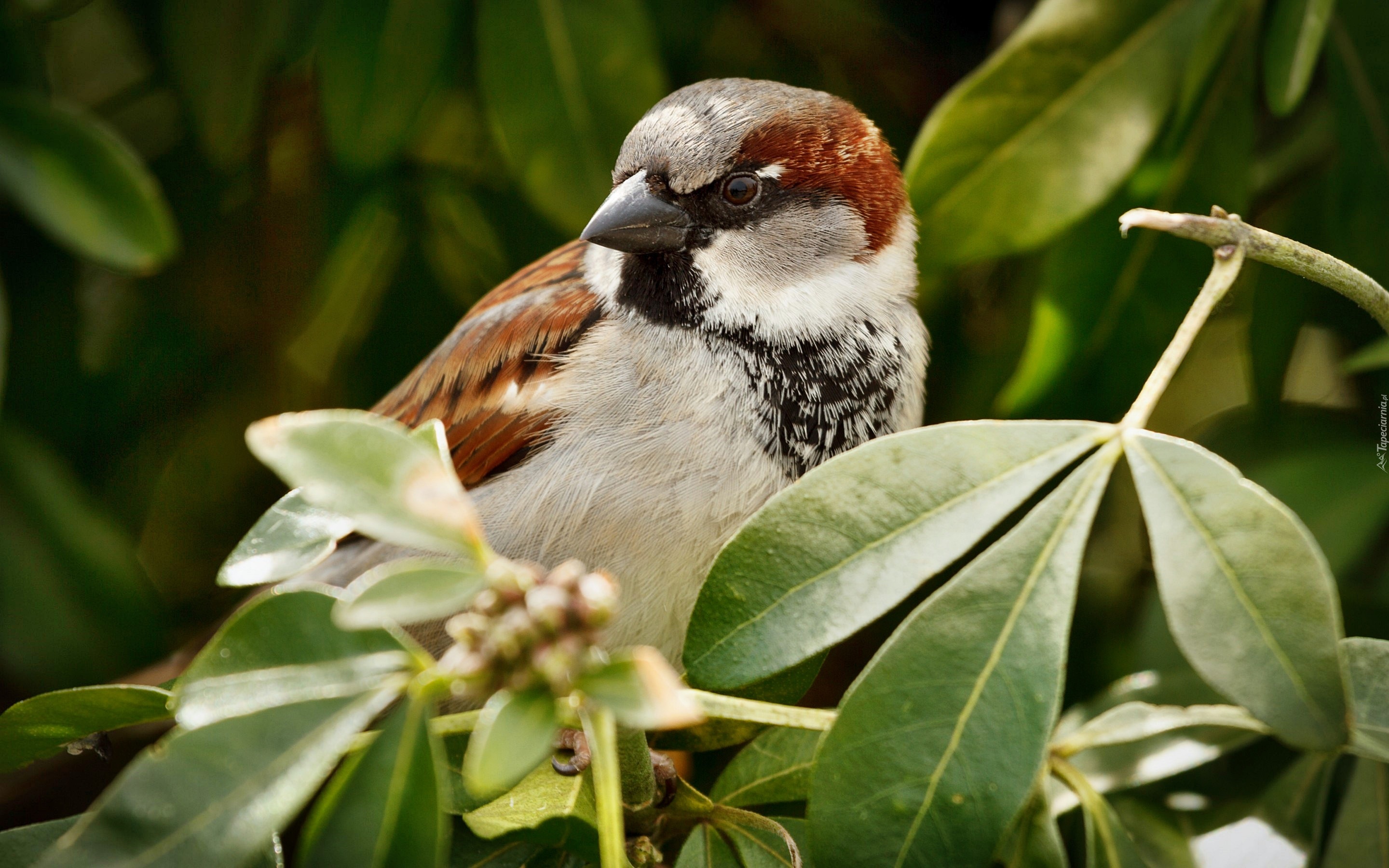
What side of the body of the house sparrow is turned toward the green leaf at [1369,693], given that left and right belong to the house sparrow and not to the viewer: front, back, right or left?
front

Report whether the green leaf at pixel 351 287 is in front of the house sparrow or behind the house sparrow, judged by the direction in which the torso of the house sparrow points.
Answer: behind

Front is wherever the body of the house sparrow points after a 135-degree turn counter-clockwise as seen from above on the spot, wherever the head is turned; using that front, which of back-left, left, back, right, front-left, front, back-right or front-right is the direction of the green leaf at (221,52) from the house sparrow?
front-left

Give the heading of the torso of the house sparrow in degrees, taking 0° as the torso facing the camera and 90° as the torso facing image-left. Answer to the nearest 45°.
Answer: approximately 315°

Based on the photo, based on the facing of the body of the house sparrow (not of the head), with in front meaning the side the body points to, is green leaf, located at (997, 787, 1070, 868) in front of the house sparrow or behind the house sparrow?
in front
